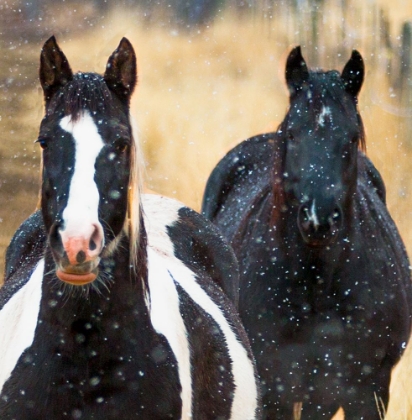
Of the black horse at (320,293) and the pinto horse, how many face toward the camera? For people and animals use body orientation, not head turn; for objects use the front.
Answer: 2

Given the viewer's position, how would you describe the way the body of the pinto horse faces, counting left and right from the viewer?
facing the viewer

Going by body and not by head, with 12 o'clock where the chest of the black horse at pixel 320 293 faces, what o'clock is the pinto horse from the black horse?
The pinto horse is roughly at 1 o'clock from the black horse.

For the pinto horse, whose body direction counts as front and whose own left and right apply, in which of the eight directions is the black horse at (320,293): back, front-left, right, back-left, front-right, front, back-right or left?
back-left
